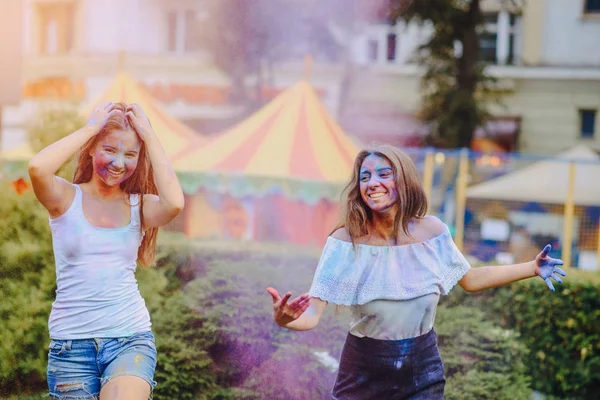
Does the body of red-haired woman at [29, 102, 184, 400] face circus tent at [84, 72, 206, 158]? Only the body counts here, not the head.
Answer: no

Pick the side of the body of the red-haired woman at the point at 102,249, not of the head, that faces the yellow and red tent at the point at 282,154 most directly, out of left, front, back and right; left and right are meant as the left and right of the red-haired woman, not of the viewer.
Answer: back

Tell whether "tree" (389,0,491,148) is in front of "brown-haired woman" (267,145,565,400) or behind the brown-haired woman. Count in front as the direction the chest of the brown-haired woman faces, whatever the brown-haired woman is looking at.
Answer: behind

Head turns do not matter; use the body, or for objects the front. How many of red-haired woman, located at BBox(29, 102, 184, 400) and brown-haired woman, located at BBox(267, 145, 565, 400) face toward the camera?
2

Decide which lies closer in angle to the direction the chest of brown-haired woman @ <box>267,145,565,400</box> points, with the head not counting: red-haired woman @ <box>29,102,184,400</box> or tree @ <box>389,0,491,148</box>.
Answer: the red-haired woman

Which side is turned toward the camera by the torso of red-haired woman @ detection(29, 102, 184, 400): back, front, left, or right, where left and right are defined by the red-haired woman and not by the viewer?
front

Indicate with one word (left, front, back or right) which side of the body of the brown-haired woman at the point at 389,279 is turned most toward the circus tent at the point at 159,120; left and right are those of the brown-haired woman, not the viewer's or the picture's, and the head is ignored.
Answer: back

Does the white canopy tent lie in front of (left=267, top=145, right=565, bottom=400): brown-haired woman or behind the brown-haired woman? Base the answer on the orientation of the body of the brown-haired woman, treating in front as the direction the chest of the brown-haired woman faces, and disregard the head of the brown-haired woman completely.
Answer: behind

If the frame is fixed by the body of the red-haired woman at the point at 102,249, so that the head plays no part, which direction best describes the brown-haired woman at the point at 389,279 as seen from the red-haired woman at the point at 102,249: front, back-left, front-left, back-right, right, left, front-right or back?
left

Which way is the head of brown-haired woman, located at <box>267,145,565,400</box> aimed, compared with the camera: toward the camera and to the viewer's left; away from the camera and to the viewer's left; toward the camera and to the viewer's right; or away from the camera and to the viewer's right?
toward the camera and to the viewer's left

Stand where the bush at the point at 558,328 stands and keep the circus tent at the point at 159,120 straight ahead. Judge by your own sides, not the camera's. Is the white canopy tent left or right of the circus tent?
right

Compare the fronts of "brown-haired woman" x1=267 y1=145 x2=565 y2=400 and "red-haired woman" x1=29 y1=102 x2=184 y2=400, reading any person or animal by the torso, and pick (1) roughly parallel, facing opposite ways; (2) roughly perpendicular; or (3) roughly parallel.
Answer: roughly parallel

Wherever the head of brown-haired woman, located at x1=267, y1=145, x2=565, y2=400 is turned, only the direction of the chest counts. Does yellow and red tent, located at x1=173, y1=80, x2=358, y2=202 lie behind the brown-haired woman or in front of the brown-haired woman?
behind

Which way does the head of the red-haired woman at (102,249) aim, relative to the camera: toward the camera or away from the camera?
toward the camera

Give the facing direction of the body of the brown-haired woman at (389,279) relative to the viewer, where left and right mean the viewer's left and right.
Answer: facing the viewer

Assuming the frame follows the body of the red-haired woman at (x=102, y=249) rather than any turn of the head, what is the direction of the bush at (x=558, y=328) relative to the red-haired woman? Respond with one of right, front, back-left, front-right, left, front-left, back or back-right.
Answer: back-left

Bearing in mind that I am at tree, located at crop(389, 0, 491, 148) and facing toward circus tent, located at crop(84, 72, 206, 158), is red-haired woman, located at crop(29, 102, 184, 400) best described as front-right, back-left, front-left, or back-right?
front-left

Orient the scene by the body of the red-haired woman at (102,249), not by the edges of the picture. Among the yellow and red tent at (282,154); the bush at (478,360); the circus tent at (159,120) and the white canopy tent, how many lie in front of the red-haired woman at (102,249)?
0
